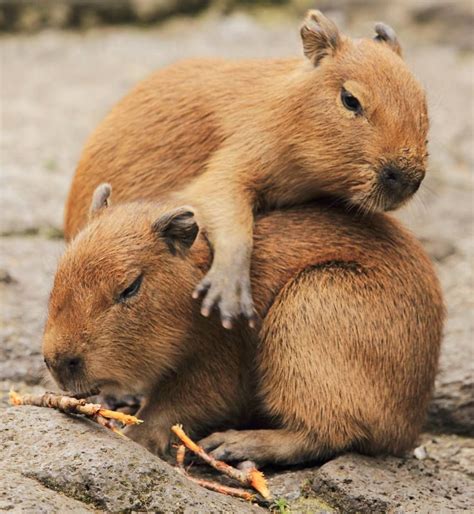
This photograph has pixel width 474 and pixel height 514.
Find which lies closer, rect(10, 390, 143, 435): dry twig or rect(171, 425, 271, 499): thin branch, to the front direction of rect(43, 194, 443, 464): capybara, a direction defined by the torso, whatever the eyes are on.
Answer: the dry twig

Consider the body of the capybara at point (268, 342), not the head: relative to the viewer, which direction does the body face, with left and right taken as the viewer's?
facing to the left of the viewer

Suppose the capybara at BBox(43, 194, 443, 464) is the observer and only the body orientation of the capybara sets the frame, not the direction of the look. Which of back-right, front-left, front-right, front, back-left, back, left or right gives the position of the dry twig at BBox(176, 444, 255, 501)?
left

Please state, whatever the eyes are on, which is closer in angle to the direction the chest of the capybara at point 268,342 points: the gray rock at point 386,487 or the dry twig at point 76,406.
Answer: the dry twig

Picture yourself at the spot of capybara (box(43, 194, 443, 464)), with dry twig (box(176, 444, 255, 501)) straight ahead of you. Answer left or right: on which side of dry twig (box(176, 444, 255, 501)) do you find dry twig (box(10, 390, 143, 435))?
right

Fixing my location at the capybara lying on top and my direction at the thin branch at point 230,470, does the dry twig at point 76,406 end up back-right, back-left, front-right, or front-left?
front-right

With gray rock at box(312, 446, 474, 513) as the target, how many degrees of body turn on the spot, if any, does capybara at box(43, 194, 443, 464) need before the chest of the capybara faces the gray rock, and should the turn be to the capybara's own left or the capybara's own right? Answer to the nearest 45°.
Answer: approximately 135° to the capybara's own left
